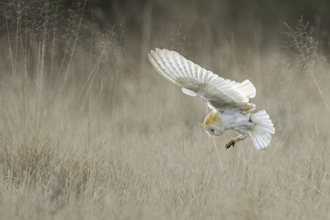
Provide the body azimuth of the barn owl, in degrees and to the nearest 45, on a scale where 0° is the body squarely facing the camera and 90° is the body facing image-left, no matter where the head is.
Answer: approximately 90°
